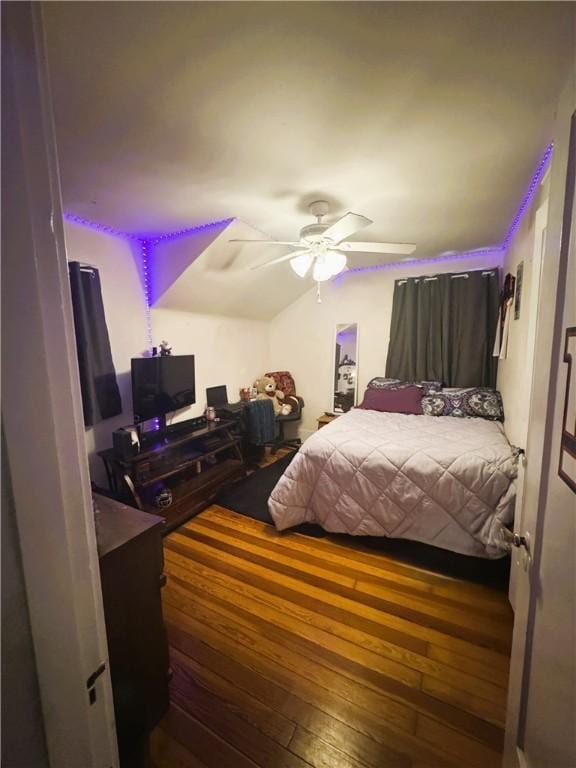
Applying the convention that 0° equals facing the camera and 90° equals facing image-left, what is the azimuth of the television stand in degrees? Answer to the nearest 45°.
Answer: approximately 315°

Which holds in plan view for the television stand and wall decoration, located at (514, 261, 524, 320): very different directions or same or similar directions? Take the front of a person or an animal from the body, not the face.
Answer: very different directions

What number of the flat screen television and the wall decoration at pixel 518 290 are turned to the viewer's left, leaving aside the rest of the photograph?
1

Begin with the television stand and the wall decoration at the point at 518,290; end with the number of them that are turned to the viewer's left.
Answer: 1

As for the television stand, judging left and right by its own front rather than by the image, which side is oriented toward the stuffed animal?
left

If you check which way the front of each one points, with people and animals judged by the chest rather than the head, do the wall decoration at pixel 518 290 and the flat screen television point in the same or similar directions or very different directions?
very different directions

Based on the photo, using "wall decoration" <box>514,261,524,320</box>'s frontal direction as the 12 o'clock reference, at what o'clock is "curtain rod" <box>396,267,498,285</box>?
The curtain rod is roughly at 2 o'clock from the wall decoration.

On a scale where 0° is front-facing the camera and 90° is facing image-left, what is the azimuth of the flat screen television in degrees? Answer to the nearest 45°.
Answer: approximately 315°

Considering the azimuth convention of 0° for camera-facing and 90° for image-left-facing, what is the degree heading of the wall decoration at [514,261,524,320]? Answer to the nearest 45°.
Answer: approximately 90°
